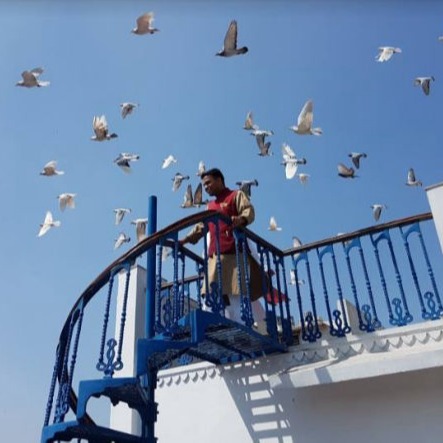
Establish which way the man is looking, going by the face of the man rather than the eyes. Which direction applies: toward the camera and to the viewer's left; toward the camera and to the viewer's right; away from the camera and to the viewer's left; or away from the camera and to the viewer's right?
toward the camera and to the viewer's left

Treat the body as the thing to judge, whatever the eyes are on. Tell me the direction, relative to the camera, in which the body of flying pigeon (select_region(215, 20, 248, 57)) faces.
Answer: to the viewer's left

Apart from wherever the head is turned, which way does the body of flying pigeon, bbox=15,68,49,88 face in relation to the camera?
to the viewer's left

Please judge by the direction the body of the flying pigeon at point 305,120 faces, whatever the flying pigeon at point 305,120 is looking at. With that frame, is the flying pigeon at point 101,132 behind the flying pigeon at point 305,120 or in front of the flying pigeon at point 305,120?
in front

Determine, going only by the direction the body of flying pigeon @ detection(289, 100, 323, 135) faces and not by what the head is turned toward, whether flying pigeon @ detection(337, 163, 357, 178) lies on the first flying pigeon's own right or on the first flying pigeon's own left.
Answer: on the first flying pigeon's own right

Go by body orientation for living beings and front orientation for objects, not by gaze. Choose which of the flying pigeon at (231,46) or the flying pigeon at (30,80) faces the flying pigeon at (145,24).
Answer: the flying pigeon at (231,46)
